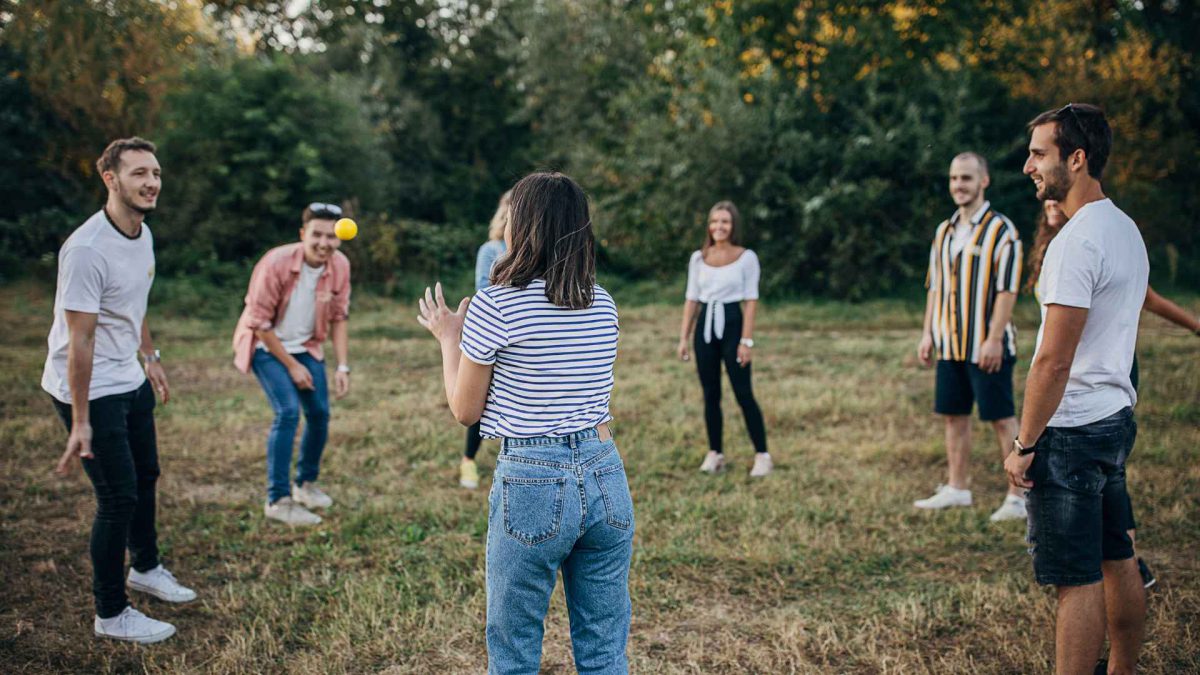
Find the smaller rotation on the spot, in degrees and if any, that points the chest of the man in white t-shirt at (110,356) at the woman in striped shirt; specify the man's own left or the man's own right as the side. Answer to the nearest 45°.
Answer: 0° — they already face them

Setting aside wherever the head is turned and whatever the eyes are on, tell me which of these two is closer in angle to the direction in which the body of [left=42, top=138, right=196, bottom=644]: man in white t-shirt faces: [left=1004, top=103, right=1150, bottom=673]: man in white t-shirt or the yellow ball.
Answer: the man in white t-shirt

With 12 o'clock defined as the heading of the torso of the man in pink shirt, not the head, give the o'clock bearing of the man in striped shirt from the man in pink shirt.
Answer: The man in striped shirt is roughly at 11 o'clock from the man in pink shirt.

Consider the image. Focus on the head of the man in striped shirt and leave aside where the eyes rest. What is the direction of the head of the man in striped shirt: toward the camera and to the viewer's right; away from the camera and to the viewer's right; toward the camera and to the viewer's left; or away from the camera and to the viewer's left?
toward the camera and to the viewer's left

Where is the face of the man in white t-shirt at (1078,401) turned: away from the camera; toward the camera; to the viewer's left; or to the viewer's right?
to the viewer's left

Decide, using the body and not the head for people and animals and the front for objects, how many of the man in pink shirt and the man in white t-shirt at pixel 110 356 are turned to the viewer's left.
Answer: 0

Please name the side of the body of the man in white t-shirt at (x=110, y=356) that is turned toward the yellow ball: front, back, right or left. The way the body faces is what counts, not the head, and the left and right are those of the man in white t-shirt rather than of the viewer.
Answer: left

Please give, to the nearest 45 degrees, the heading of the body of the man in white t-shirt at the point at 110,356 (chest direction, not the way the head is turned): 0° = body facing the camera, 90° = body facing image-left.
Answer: approximately 315°

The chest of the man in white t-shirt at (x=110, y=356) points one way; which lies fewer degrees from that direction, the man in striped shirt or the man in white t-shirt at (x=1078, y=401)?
the man in white t-shirt
